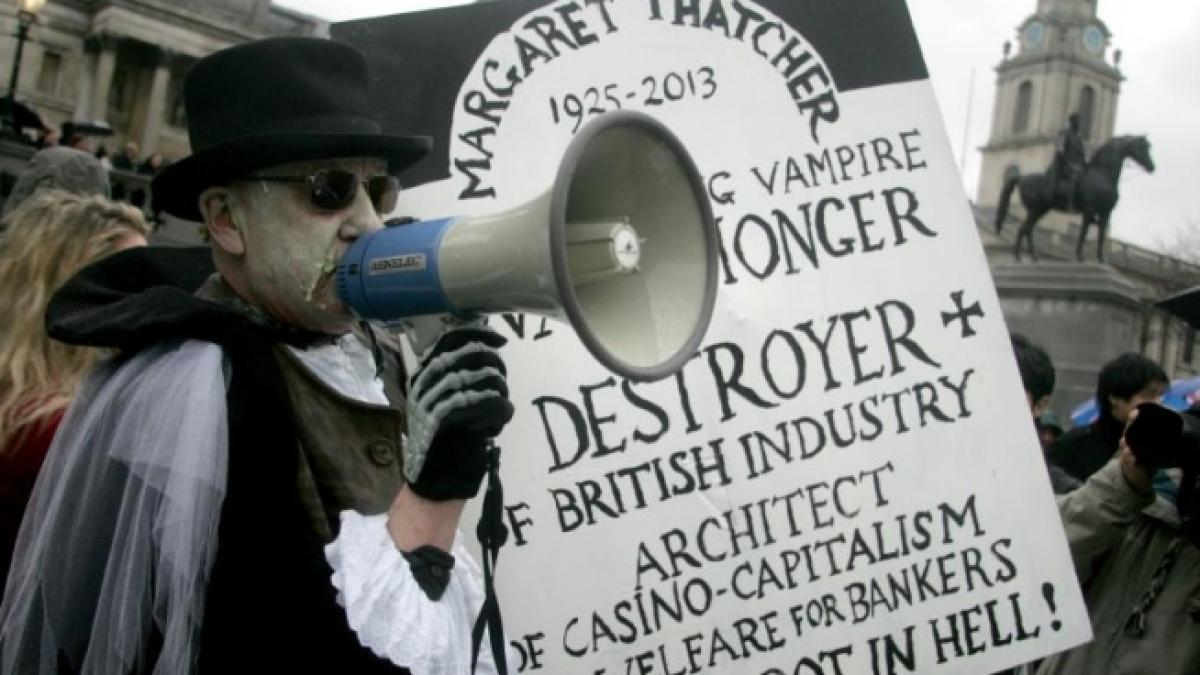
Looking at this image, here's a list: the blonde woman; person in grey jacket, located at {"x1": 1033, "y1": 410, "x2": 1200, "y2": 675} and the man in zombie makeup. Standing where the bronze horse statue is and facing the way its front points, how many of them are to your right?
3

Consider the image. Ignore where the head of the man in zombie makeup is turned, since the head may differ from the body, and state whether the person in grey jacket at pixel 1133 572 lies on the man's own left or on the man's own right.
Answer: on the man's own left

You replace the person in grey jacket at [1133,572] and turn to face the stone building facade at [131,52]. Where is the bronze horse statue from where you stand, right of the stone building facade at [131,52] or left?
right

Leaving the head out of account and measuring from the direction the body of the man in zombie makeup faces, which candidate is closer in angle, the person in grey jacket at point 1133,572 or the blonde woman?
the person in grey jacket

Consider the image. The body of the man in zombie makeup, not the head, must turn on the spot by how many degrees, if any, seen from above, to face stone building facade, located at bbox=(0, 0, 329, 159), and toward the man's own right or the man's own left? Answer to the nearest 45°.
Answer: approximately 135° to the man's own left

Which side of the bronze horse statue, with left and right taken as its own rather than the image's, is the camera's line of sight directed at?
right

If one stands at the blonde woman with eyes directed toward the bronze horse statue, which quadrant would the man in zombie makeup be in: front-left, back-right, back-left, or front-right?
back-right

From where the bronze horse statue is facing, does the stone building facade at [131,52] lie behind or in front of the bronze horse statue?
behind

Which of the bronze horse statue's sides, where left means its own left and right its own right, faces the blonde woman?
right
